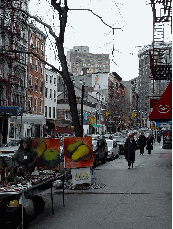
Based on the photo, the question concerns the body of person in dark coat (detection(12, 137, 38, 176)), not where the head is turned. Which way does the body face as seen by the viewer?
toward the camera

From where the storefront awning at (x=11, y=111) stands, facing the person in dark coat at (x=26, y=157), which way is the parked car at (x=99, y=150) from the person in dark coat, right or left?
left

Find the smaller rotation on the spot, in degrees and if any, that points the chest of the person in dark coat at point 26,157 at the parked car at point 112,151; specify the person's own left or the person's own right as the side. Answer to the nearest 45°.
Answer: approximately 180°

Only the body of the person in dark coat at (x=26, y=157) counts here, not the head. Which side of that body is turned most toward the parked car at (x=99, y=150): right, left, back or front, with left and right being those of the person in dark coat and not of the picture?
back

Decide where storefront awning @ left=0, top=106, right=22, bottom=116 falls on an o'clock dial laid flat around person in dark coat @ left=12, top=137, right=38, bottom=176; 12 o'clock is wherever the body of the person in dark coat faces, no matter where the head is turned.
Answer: The storefront awning is roughly at 6 o'clock from the person in dark coat.
